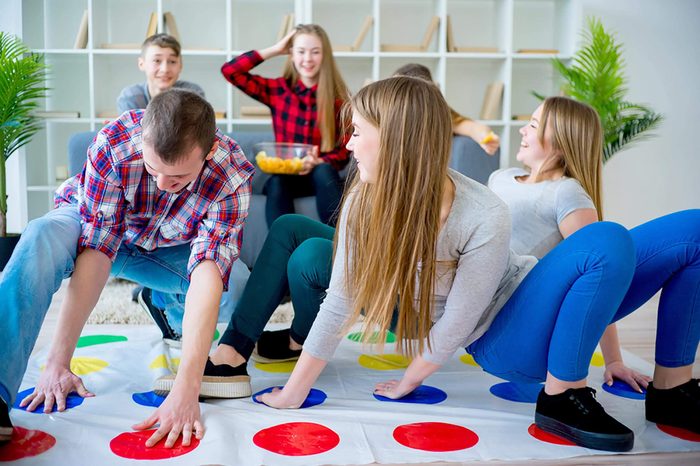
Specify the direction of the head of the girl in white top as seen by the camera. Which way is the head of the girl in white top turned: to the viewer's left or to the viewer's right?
to the viewer's left

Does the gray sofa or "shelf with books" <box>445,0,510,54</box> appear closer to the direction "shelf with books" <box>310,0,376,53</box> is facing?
the gray sofa

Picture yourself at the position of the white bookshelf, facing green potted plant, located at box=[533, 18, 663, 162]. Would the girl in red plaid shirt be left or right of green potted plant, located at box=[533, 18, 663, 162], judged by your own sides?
right

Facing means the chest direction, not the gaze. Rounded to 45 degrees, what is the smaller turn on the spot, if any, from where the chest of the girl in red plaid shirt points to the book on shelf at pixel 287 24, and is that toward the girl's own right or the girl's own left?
approximately 180°

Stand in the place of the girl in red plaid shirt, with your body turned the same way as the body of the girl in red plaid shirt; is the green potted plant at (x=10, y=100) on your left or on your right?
on your right

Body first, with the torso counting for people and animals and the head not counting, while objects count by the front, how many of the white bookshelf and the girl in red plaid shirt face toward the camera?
2

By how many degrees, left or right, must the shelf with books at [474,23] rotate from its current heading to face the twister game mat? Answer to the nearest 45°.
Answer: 0° — it already faces it
